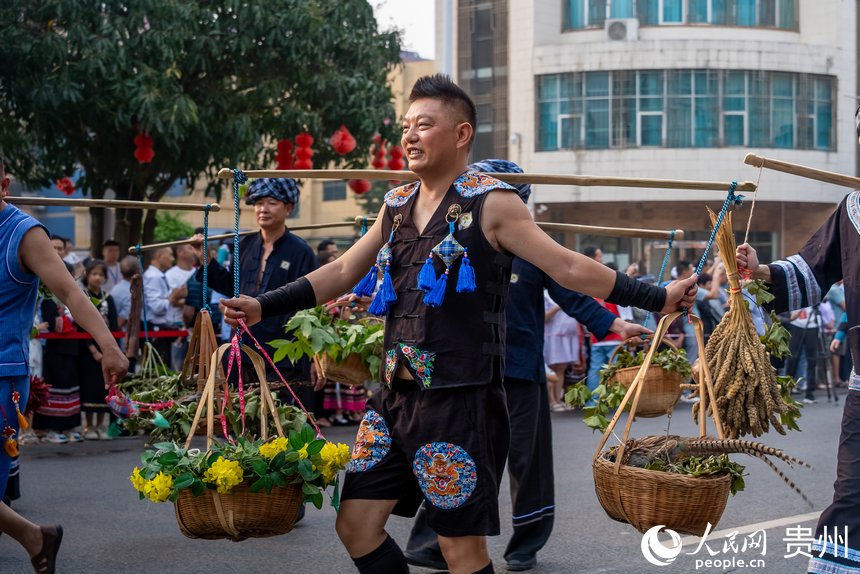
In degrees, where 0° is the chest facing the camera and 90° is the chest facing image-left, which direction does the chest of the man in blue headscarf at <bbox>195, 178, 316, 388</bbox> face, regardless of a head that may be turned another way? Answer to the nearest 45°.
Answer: approximately 45°

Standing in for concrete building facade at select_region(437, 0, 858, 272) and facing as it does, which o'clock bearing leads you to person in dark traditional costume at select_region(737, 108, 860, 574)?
The person in dark traditional costume is roughly at 12 o'clock from the concrete building facade.

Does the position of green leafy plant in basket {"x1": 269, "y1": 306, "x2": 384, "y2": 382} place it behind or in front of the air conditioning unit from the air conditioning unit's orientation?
in front

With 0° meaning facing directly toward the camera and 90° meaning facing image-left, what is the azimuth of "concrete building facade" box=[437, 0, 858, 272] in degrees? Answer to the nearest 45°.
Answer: approximately 0°

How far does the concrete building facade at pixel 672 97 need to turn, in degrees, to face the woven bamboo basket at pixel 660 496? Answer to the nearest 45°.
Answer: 0° — it already faces it

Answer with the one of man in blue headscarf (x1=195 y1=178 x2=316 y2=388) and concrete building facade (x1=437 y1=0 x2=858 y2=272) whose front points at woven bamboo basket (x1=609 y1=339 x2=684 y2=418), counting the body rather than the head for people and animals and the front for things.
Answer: the concrete building facade
